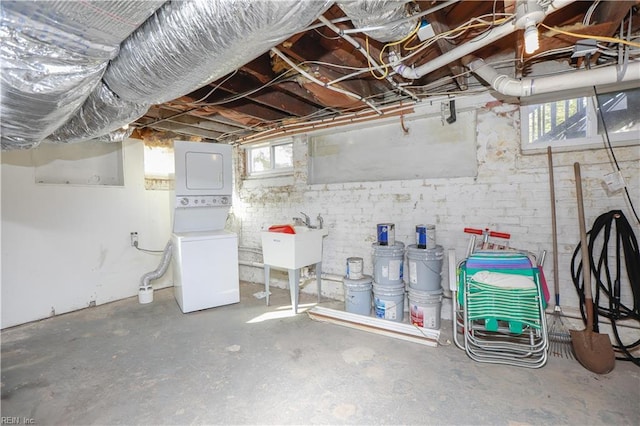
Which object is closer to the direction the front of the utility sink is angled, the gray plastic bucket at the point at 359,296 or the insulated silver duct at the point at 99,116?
the insulated silver duct

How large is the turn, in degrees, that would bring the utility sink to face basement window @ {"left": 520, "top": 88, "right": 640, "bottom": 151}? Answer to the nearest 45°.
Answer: approximately 90° to its left

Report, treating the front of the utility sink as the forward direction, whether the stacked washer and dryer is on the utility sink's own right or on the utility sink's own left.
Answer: on the utility sink's own right

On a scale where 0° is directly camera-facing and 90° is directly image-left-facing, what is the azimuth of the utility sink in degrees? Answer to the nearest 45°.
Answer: approximately 45°

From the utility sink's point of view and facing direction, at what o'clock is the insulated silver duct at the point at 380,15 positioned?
The insulated silver duct is roughly at 10 o'clock from the utility sink.

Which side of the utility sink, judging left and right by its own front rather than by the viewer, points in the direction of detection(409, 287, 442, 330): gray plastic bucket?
left

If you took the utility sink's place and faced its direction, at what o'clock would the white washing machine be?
The white washing machine is roughly at 2 o'clock from the utility sink.

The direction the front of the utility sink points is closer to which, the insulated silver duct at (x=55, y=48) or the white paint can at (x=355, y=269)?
the insulated silver duct

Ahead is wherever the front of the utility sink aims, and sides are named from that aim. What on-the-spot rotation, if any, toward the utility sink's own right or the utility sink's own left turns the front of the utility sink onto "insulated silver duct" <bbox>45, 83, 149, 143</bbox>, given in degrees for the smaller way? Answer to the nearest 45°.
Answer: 0° — it already faces it

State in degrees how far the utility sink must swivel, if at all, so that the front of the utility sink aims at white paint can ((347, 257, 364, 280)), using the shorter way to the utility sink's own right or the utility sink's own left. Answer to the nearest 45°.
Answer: approximately 135° to the utility sink's own left
